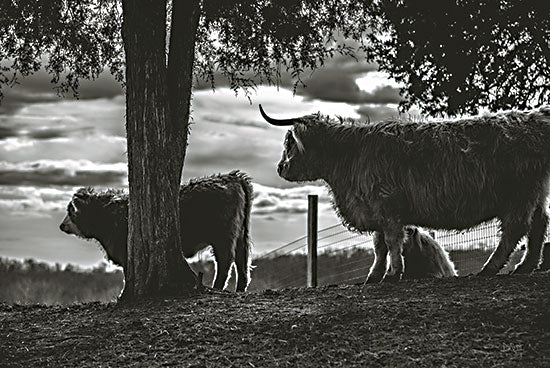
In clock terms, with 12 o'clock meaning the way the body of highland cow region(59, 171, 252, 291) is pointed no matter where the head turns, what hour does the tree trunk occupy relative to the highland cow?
The tree trunk is roughly at 10 o'clock from the highland cow.

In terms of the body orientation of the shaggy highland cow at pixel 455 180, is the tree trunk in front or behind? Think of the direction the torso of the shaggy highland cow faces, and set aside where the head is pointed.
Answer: in front

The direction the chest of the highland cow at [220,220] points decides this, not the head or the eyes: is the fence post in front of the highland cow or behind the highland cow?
behind

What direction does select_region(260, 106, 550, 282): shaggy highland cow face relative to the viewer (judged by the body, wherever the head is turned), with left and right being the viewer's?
facing to the left of the viewer

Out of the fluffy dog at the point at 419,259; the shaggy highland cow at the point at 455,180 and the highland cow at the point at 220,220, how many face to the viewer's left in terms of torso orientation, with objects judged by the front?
3

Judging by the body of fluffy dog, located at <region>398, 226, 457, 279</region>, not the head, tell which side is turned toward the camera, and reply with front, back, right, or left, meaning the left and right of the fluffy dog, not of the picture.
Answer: left

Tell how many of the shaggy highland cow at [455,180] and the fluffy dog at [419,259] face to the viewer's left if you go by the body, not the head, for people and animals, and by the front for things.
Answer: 2

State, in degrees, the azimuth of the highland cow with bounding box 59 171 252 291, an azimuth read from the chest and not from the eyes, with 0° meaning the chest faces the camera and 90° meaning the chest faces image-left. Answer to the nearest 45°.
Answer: approximately 90°

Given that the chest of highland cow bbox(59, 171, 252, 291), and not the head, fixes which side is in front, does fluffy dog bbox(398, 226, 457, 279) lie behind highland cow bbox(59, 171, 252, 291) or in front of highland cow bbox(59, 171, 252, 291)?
behind

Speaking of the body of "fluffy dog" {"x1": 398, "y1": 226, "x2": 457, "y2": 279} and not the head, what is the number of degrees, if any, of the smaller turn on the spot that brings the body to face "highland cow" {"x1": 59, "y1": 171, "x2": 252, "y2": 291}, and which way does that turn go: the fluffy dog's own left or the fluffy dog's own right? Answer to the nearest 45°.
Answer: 0° — it already faces it

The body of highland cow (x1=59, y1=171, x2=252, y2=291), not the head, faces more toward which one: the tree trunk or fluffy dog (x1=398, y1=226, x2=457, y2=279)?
the tree trunk

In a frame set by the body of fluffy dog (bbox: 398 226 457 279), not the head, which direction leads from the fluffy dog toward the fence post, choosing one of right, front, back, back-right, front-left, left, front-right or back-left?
front-right
